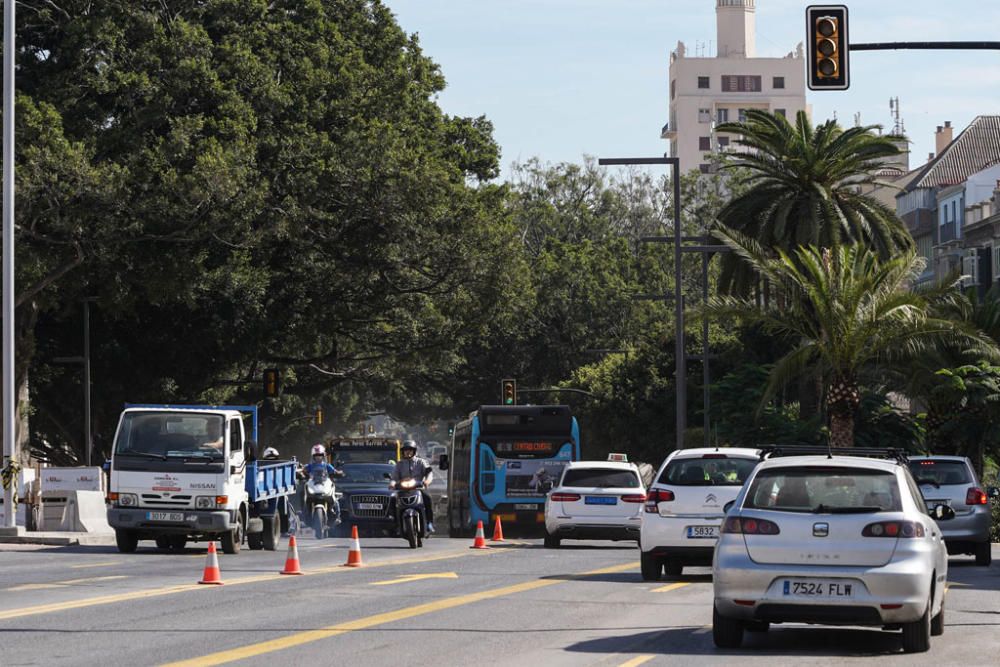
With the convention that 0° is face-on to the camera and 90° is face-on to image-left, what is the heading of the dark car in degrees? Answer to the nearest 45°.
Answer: approximately 0°

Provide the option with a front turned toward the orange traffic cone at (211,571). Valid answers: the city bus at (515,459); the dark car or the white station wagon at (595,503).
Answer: the dark car

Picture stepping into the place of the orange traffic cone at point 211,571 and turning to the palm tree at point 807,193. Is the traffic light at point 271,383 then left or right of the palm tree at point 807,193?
left

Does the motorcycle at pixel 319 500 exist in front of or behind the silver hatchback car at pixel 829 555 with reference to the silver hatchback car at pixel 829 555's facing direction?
in front

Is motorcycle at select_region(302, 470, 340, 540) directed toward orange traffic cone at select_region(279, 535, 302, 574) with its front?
yes

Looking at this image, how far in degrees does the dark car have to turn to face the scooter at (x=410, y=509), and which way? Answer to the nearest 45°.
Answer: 0° — it already faces it

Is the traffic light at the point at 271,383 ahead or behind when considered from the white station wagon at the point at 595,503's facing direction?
ahead

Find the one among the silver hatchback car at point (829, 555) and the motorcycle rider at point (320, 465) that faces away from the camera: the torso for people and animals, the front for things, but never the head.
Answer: the silver hatchback car

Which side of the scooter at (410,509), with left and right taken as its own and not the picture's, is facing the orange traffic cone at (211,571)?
front

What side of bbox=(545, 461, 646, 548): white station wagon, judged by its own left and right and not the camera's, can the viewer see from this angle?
back

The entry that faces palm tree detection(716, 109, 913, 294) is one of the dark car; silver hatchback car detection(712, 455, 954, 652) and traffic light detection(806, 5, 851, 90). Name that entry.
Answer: the silver hatchback car

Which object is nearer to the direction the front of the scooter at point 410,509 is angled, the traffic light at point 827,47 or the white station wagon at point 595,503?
the traffic light

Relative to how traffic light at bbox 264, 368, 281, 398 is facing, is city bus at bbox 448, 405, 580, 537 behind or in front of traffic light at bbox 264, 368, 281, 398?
behind
